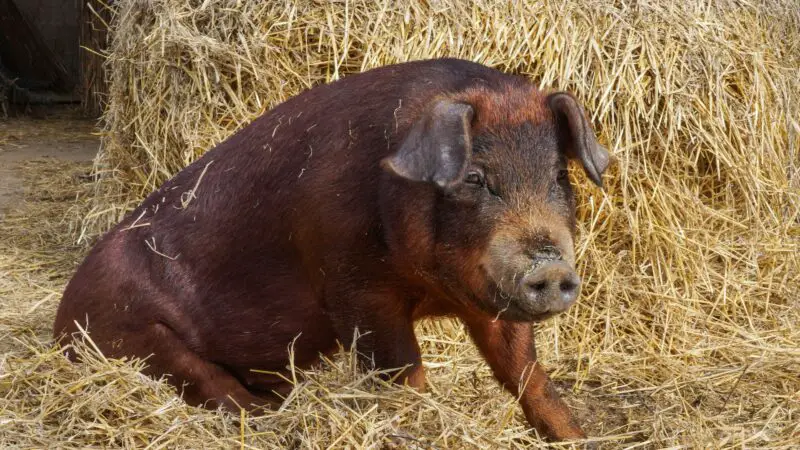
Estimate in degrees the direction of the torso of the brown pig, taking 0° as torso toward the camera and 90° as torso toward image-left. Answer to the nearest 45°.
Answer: approximately 315°
